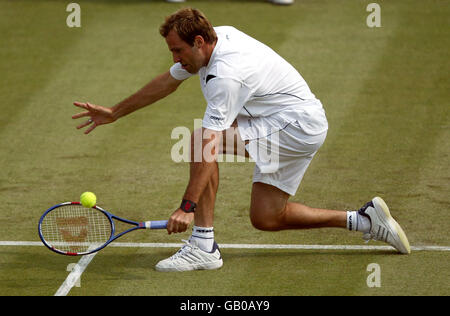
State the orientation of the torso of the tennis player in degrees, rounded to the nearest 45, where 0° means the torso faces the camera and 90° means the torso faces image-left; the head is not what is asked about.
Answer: approximately 90°

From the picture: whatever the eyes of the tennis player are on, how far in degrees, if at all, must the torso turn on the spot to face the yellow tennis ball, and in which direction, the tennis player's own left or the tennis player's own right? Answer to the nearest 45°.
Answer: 0° — they already face it
